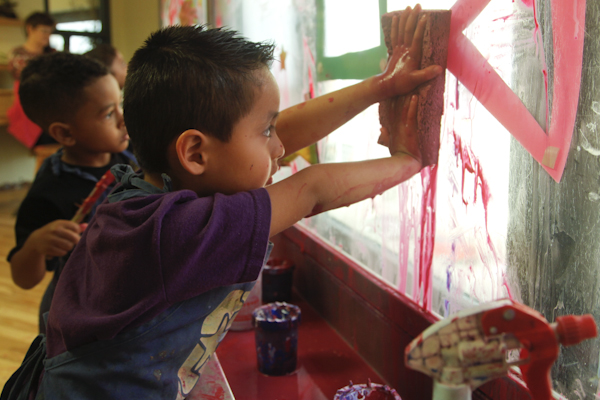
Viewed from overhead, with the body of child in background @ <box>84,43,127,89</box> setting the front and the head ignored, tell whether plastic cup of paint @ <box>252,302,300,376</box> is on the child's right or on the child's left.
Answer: on the child's right

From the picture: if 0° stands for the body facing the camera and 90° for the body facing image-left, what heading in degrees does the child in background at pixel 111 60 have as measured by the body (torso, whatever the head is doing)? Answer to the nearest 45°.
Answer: approximately 270°

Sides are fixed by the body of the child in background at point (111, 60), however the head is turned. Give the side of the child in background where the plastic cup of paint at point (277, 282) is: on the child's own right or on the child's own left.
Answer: on the child's own right

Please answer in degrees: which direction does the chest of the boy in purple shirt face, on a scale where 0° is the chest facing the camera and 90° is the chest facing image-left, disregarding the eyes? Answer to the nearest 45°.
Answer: approximately 270°
